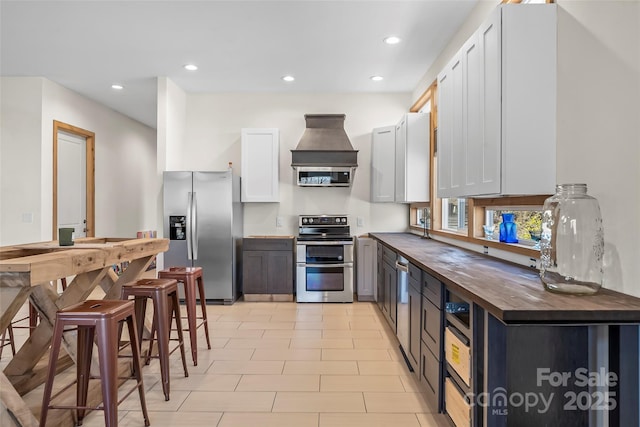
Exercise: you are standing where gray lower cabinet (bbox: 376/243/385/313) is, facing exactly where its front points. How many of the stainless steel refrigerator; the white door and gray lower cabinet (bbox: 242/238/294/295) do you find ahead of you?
3

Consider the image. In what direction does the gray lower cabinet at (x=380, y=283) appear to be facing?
to the viewer's left

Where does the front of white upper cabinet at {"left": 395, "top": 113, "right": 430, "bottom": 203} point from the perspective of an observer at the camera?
facing to the left of the viewer

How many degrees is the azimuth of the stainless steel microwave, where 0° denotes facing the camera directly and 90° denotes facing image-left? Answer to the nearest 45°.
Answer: approximately 0°

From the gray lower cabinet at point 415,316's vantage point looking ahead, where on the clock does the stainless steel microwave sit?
The stainless steel microwave is roughly at 2 o'clock from the gray lower cabinet.

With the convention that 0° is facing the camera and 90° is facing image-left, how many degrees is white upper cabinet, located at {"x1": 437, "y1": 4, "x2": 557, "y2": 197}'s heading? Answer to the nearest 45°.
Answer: approximately 90°

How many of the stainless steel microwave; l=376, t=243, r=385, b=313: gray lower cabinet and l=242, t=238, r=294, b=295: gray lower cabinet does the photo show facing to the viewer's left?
1

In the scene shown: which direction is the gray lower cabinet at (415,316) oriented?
to the viewer's left

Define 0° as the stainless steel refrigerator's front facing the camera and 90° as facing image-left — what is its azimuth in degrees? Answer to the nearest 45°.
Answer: approximately 0°

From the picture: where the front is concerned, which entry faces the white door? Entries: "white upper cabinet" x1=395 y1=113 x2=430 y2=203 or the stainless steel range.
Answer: the white upper cabinet

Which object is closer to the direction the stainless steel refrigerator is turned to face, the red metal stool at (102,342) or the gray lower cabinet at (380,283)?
the red metal stool

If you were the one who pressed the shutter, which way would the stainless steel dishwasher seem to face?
facing to the left of the viewer
